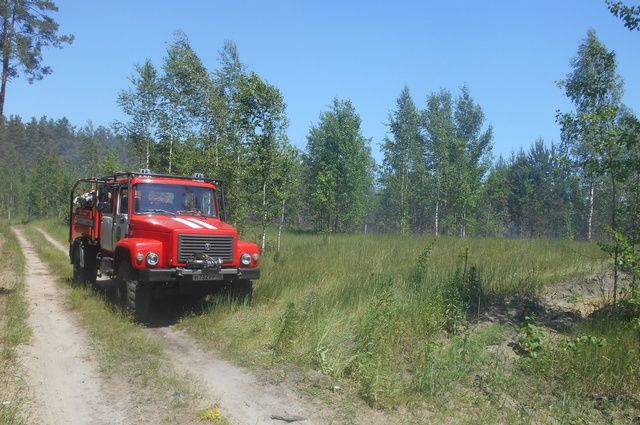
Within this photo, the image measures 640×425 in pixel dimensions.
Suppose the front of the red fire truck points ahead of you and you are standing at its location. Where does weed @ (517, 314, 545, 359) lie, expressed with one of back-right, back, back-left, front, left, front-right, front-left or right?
front

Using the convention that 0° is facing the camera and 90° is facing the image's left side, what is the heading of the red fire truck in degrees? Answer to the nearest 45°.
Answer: approximately 315°
